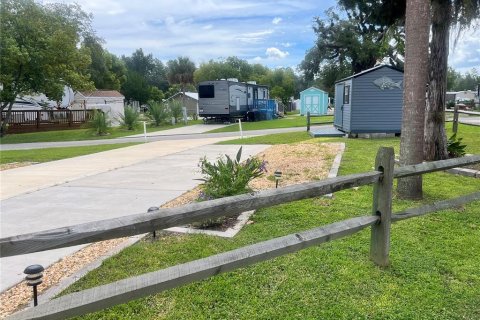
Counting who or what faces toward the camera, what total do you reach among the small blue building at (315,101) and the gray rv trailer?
1

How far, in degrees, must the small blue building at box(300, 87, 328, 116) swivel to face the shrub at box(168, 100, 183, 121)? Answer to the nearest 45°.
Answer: approximately 45° to its right

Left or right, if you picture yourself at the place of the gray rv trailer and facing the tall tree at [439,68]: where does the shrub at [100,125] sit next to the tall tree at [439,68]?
right

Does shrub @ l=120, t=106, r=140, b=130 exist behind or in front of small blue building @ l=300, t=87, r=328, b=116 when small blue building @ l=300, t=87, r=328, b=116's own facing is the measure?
in front

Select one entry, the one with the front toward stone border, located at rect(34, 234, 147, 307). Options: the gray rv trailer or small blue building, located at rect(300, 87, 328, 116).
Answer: the small blue building

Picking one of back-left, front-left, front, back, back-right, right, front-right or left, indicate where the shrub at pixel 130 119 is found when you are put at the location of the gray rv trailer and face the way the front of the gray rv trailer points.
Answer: back

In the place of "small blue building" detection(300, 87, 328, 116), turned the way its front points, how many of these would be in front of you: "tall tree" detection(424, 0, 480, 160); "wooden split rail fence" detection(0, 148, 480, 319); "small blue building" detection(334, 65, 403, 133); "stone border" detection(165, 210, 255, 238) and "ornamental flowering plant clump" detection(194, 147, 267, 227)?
5

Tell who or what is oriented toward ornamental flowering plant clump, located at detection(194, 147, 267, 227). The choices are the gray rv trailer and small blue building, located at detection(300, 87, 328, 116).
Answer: the small blue building

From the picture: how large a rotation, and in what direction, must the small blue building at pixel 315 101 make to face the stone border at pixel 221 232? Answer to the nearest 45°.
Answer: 0° — it already faces it

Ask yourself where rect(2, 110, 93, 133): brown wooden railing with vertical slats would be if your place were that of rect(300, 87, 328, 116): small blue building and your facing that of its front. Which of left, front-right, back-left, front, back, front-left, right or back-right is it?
front-right

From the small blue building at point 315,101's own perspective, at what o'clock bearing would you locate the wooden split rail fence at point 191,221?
The wooden split rail fence is roughly at 12 o'clock from the small blue building.

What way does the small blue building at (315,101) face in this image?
toward the camera

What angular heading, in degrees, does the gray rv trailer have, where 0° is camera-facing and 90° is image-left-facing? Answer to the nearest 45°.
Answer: approximately 225°

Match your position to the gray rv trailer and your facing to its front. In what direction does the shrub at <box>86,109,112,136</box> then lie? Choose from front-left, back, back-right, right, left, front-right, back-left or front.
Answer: back
